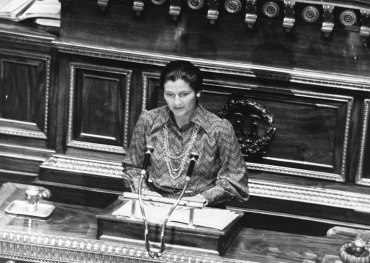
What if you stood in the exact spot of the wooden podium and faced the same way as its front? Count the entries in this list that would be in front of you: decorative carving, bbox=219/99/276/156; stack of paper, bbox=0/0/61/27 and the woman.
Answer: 0

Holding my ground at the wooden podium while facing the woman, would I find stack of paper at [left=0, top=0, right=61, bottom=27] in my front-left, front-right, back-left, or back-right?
front-left

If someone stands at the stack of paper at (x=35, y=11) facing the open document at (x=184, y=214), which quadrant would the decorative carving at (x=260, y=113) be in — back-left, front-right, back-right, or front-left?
front-left

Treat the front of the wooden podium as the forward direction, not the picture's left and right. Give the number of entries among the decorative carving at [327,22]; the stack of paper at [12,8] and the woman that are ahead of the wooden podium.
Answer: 0

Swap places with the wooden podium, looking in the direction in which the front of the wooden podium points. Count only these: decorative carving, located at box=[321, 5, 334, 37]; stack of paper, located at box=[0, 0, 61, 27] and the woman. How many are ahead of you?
0

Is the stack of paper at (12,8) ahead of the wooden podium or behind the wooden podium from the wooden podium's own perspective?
behind

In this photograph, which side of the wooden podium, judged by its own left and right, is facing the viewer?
front

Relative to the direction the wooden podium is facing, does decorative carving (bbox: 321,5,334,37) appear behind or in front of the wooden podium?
behind

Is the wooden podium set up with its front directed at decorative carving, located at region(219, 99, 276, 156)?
no

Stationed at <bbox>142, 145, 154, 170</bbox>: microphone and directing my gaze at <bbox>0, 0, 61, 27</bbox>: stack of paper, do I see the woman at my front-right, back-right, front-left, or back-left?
front-right

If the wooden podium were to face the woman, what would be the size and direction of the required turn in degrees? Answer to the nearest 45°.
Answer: approximately 180°

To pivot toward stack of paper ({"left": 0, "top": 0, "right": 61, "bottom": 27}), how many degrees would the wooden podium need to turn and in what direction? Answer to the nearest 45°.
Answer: approximately 135° to its right
